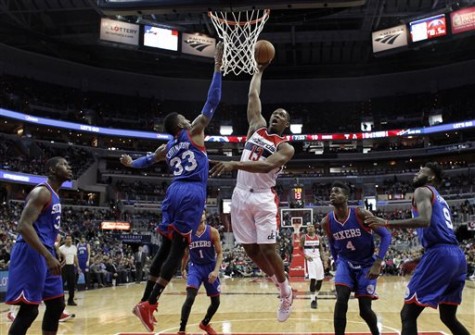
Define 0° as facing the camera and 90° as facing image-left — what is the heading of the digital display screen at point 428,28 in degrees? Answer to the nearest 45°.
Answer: approximately 45°

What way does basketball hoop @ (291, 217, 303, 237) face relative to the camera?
toward the camera

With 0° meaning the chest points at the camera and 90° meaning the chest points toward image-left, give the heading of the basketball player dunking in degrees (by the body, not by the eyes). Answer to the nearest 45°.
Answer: approximately 45°

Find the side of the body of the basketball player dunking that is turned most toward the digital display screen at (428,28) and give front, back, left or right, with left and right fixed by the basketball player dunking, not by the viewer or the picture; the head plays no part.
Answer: back

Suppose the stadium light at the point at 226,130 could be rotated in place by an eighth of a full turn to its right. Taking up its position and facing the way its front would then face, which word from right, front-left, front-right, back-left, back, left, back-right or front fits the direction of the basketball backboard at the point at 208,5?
front-left

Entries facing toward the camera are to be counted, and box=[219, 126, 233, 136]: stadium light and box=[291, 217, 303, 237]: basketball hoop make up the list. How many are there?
2

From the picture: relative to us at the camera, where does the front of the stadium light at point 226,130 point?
facing the viewer

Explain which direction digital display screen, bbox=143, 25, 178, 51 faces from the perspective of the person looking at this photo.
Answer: facing the viewer and to the right of the viewer

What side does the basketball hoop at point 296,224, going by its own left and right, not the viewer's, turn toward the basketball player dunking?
front

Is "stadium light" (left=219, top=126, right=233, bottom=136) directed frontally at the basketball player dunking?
yes

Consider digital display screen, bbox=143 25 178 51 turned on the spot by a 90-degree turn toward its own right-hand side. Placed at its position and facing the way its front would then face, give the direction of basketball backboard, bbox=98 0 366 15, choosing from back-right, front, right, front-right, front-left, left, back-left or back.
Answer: front-left

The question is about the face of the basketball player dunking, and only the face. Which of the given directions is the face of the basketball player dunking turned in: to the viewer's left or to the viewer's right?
to the viewer's left
